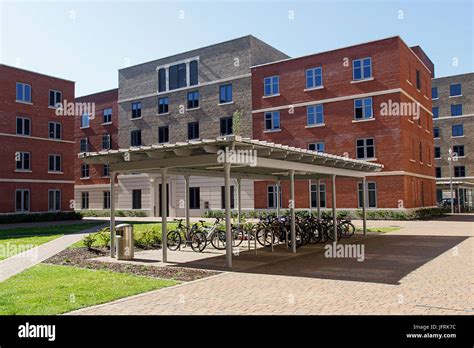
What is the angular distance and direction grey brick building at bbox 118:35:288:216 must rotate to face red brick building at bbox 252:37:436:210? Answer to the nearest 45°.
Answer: approximately 90° to its left

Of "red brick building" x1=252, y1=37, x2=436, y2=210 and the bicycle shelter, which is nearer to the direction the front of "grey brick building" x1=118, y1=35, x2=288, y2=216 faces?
the bicycle shelter

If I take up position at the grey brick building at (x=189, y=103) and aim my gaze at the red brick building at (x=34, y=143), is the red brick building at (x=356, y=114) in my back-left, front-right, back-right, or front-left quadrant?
back-left

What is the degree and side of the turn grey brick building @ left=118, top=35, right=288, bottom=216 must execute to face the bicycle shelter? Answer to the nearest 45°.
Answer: approximately 45° to its left

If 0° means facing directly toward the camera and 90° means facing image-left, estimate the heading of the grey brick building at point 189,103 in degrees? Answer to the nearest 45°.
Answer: approximately 45°
